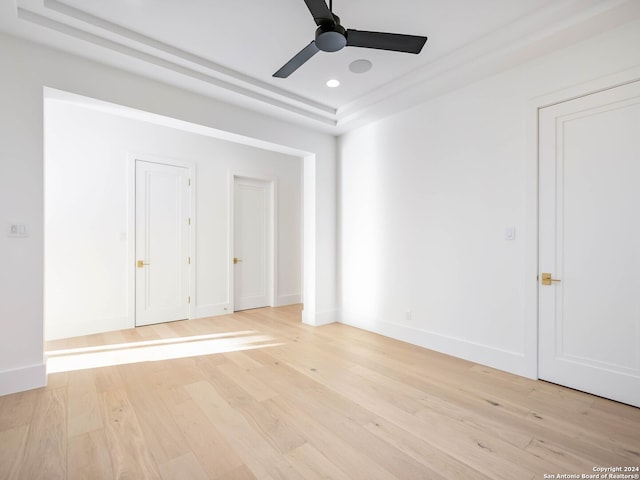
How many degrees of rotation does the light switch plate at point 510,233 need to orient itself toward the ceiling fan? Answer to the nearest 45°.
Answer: approximately 45° to its right

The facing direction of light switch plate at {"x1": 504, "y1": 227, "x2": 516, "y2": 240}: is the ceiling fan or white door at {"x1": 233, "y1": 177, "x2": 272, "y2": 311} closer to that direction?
the ceiling fan

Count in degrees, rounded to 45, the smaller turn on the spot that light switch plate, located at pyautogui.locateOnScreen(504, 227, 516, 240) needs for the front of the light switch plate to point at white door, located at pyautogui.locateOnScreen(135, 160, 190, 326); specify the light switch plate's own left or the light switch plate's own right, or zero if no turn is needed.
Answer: approximately 90° to the light switch plate's own right

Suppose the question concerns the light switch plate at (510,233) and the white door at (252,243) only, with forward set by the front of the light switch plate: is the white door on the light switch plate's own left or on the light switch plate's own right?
on the light switch plate's own right
